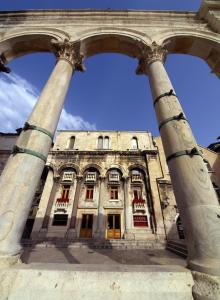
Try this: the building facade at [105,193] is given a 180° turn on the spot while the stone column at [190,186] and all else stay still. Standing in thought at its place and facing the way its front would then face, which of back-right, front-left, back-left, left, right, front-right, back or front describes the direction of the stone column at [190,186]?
back

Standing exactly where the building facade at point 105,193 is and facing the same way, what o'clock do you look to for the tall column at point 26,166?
The tall column is roughly at 12 o'clock from the building facade.

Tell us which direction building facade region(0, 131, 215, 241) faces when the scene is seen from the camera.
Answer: facing the viewer

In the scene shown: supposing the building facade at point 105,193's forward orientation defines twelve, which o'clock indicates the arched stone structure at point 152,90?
The arched stone structure is roughly at 12 o'clock from the building facade.
